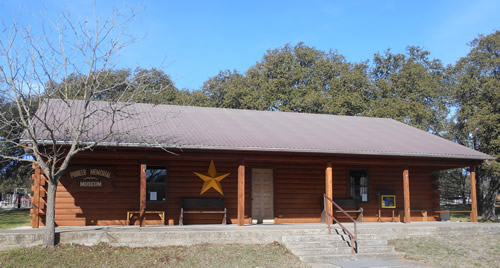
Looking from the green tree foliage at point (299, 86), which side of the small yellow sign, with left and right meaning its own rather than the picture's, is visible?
back

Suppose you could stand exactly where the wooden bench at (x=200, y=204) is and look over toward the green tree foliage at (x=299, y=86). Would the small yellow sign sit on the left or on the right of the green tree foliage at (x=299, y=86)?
right

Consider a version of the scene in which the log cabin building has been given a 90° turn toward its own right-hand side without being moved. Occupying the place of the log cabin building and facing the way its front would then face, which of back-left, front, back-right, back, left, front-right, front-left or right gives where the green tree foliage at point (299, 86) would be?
right

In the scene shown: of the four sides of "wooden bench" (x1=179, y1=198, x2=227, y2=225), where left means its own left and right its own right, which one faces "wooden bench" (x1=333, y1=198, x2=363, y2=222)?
left

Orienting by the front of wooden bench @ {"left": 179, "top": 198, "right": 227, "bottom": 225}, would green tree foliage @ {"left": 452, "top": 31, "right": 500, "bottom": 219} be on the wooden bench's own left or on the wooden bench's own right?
on the wooden bench's own left

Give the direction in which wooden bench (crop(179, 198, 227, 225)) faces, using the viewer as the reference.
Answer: facing the viewer

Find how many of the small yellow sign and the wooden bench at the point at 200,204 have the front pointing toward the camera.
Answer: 2

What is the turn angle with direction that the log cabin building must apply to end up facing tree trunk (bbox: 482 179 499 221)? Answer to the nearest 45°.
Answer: approximately 135° to its left

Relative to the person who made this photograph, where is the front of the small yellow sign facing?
facing the viewer

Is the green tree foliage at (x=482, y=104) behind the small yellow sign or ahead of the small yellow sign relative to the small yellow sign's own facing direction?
behind
